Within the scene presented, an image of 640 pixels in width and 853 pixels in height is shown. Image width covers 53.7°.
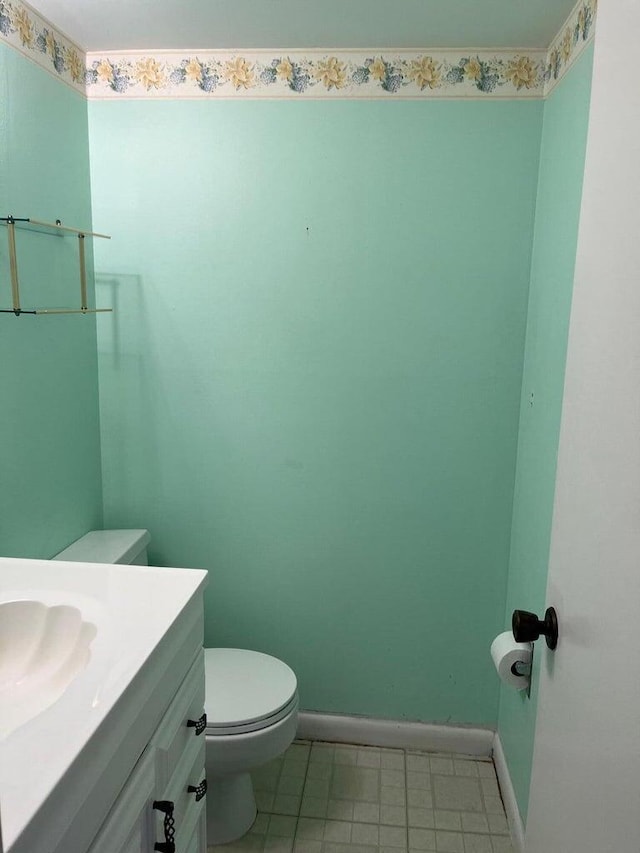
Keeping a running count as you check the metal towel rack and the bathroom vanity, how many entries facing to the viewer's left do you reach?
0

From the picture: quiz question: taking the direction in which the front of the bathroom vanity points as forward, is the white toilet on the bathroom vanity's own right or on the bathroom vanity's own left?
on the bathroom vanity's own left

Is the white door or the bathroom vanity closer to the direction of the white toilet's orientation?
the white door

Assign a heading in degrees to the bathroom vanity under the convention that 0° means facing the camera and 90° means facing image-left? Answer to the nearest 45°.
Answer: approximately 315°

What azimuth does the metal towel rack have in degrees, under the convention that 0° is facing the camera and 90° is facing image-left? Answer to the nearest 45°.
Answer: approximately 315°

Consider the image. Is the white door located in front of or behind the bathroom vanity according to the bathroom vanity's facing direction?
in front

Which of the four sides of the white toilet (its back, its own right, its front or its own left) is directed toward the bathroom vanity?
right
